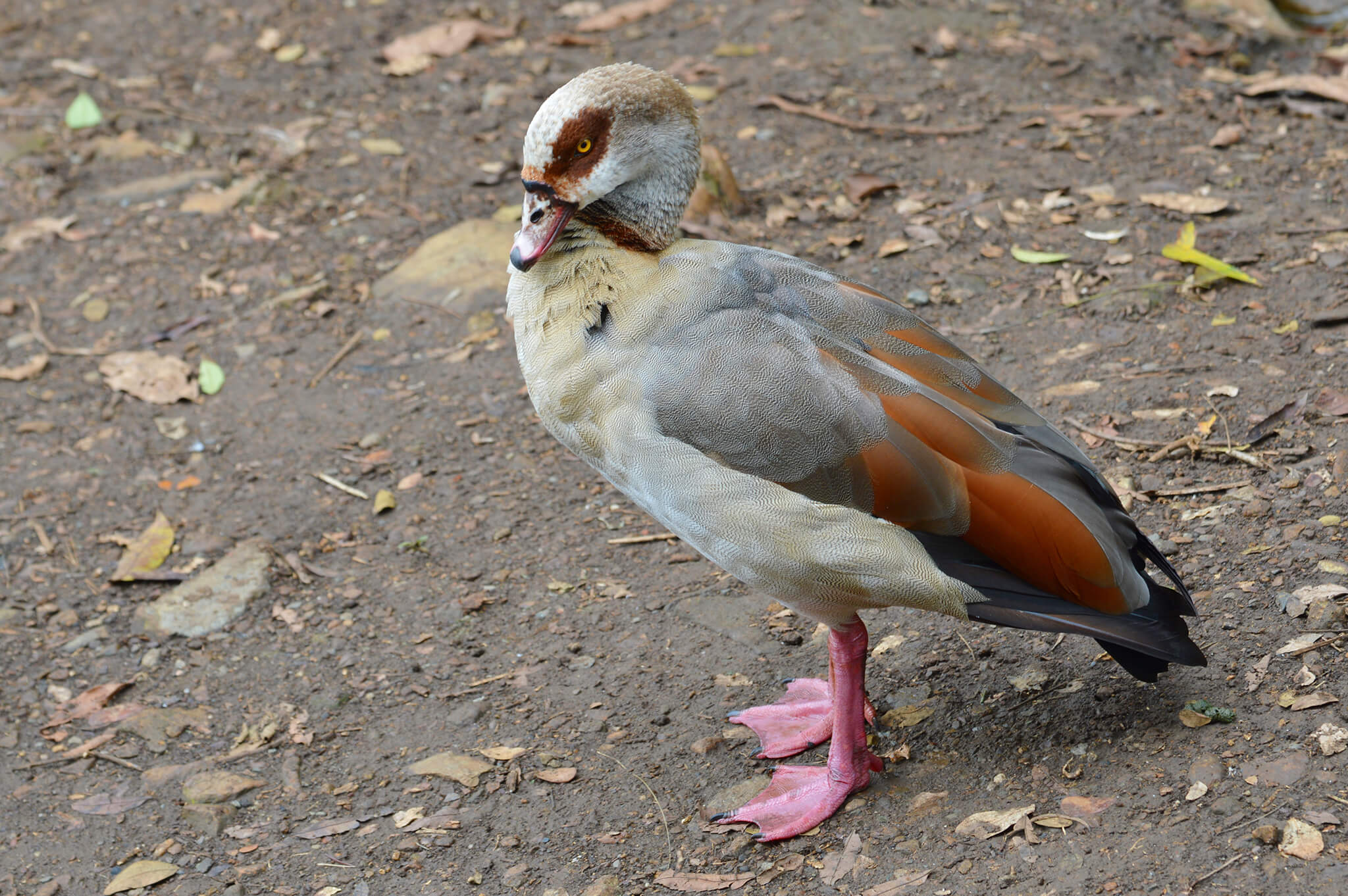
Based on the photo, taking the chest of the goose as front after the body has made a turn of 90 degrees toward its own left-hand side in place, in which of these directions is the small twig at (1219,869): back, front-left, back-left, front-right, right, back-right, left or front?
front-left

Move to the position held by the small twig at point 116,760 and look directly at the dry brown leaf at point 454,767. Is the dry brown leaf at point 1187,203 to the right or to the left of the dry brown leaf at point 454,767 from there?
left

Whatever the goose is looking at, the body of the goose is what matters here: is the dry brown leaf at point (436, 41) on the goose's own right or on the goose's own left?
on the goose's own right

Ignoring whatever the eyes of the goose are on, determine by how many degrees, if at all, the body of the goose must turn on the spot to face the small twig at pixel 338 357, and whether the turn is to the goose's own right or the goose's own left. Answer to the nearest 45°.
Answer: approximately 45° to the goose's own right

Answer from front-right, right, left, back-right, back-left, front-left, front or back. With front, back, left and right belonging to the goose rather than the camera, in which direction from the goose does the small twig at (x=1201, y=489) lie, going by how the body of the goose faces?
back-right

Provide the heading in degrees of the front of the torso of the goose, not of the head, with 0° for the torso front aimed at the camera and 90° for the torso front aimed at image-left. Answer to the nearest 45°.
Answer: approximately 90°

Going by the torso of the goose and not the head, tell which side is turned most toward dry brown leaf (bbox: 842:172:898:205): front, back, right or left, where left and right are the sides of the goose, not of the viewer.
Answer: right
